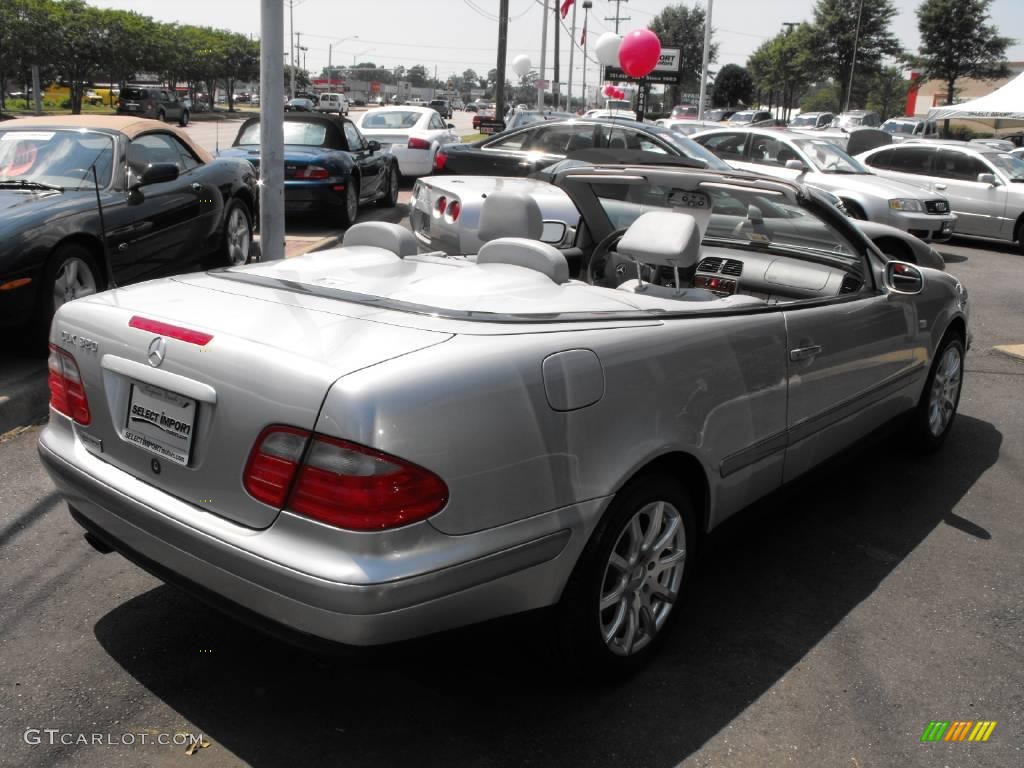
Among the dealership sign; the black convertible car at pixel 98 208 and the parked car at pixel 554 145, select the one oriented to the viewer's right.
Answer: the parked car

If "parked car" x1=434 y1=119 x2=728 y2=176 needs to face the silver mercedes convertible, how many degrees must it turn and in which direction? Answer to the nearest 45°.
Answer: approximately 90° to its right

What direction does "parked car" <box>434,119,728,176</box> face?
to the viewer's right

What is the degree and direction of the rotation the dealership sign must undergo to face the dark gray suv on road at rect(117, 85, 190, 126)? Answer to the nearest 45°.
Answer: approximately 90° to its right

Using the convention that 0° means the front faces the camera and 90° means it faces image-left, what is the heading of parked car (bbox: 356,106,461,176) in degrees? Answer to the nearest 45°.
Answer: approximately 225°

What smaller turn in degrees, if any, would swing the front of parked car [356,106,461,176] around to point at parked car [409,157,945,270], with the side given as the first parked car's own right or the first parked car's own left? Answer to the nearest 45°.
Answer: approximately 135° to the first parked car's own right

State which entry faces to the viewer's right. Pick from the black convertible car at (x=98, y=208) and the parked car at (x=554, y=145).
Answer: the parked car

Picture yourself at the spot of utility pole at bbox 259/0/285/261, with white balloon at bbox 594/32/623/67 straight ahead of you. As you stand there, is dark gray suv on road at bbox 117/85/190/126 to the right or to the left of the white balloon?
left

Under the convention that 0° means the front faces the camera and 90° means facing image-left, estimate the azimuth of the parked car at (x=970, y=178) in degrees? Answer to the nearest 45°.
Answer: approximately 315°

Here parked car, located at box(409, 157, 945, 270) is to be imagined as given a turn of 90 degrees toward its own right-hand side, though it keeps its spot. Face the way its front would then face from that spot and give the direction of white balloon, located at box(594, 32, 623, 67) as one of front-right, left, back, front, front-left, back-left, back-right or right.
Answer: back

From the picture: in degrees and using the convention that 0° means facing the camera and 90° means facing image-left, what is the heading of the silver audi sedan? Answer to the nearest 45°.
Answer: approximately 315°

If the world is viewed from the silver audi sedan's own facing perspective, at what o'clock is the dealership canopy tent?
The dealership canopy tent is roughly at 8 o'clock from the silver audi sedan.

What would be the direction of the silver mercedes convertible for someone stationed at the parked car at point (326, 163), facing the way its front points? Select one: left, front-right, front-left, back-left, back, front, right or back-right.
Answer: back-right

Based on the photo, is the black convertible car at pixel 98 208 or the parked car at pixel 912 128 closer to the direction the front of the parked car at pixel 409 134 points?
the parked car
